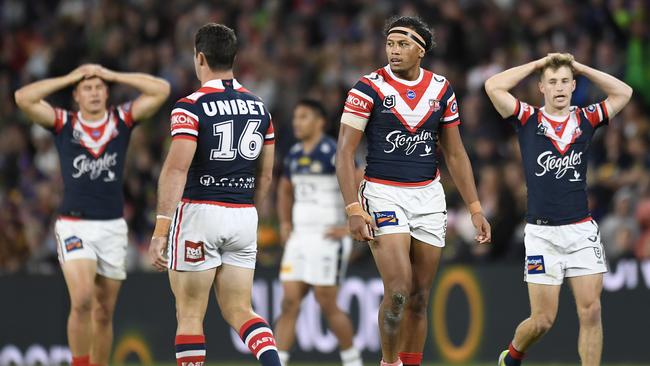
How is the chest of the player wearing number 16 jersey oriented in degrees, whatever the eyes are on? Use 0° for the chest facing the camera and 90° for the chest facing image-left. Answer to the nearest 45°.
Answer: approximately 135°

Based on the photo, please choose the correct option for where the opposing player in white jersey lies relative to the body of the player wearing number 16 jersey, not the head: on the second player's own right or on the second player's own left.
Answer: on the second player's own right

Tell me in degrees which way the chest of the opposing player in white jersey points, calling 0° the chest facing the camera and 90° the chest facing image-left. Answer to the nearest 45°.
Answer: approximately 45°

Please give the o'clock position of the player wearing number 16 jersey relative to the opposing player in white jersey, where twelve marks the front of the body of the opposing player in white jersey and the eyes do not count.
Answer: The player wearing number 16 jersey is roughly at 11 o'clock from the opposing player in white jersey.
